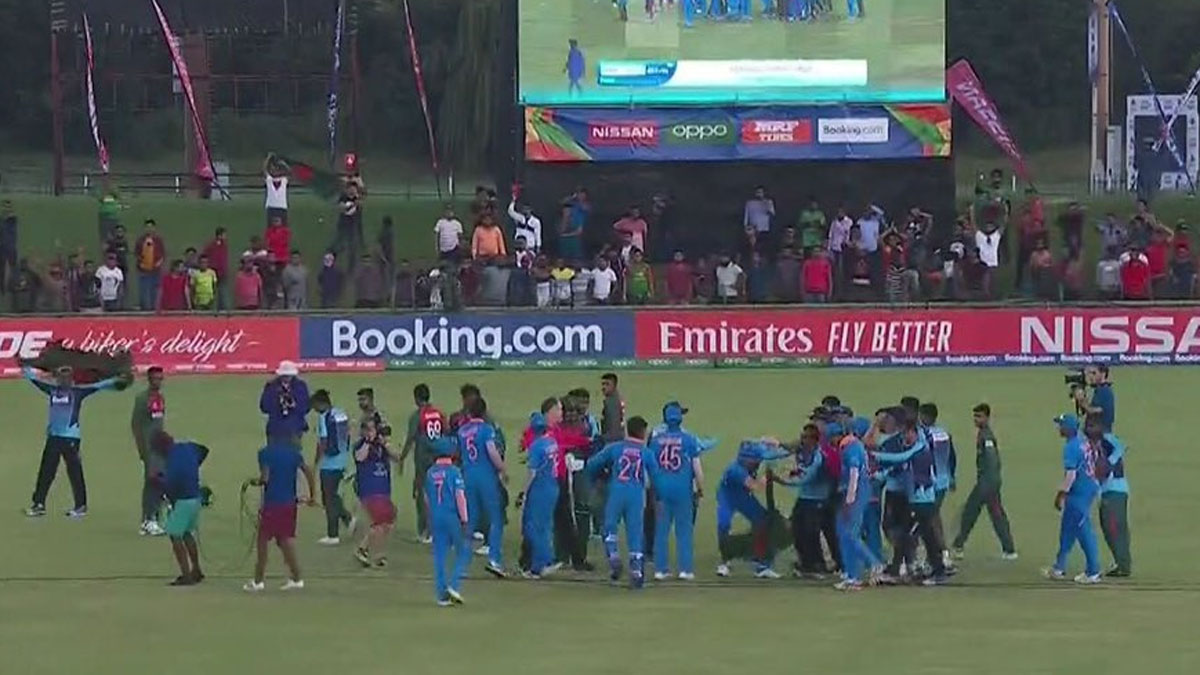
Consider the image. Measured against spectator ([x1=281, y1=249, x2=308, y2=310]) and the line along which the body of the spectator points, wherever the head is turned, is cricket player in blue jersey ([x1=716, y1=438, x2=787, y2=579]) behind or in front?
in front

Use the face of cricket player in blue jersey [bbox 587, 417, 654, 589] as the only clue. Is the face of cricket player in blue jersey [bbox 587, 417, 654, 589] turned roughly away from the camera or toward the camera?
away from the camera

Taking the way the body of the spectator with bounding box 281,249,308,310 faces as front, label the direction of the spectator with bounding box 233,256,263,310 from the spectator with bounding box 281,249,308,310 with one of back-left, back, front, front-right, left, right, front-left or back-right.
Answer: right

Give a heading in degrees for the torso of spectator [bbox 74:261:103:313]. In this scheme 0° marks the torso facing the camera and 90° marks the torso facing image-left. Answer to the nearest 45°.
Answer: approximately 0°

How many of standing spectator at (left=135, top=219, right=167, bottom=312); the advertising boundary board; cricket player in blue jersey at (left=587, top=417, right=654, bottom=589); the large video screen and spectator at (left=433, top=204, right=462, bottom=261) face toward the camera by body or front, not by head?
4

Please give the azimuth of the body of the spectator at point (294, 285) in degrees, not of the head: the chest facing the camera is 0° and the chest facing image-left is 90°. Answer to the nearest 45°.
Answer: approximately 0°

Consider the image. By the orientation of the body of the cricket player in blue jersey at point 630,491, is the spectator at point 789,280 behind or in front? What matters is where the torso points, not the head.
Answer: in front

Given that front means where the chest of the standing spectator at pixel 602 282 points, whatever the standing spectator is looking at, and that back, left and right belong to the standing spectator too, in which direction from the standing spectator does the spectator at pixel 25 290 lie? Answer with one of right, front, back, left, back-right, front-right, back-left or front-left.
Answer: right
